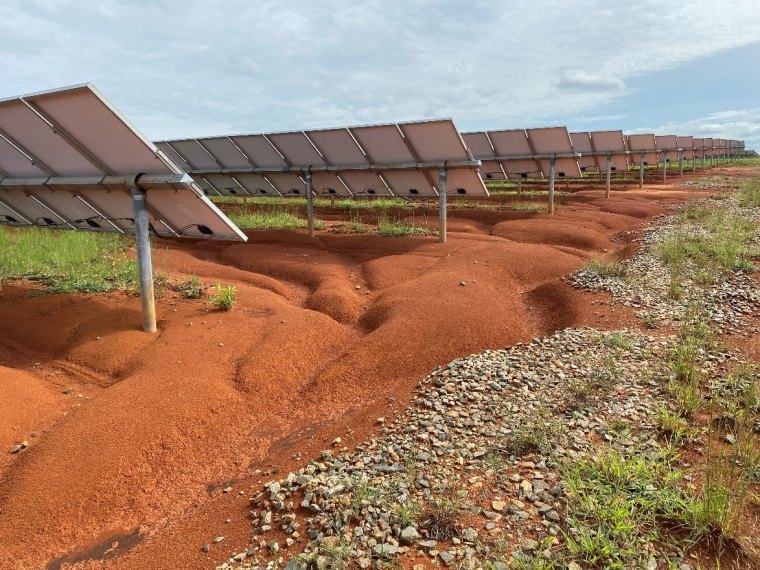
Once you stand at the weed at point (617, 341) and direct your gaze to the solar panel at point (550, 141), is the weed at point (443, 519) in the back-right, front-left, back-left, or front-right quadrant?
back-left

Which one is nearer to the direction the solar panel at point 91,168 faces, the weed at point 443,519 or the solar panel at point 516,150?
the solar panel

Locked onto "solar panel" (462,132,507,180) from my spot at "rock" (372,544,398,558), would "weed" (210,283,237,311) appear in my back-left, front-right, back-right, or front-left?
front-left

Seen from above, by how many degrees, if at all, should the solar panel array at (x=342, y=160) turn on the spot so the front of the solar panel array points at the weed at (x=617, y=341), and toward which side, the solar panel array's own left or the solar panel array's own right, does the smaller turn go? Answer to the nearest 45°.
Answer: approximately 135° to the solar panel array's own right
